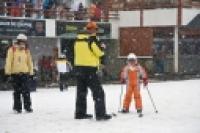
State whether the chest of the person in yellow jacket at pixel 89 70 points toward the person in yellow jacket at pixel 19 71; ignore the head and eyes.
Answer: no

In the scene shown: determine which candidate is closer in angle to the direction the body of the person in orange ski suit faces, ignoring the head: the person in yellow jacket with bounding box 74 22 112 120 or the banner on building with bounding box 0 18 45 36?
the person in yellow jacket

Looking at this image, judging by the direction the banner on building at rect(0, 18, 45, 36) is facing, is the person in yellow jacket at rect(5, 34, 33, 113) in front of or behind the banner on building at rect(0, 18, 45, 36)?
in front

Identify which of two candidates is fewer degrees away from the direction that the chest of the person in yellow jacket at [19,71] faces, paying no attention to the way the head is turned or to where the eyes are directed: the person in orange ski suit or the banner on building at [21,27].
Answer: the person in orange ski suit

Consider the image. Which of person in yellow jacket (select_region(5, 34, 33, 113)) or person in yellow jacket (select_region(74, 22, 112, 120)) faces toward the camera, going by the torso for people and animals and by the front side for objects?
person in yellow jacket (select_region(5, 34, 33, 113))

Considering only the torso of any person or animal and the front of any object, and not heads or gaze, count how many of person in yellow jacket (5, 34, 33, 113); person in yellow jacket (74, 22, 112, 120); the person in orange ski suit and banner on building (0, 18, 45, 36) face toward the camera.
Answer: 3

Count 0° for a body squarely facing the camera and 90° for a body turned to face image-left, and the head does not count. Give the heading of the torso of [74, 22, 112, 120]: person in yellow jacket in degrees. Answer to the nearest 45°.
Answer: approximately 225°

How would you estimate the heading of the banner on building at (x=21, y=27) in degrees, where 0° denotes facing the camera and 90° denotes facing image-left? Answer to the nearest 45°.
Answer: approximately 0°

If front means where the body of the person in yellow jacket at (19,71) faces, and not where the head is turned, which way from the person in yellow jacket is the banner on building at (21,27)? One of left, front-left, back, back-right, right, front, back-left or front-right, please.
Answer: back

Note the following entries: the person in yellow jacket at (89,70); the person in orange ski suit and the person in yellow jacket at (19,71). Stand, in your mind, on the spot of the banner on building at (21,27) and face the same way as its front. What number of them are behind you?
0

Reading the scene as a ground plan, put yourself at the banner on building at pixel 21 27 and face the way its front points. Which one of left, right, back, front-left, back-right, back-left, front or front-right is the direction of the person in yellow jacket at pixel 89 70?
front

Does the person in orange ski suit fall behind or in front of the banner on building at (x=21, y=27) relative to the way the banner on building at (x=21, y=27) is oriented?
in front

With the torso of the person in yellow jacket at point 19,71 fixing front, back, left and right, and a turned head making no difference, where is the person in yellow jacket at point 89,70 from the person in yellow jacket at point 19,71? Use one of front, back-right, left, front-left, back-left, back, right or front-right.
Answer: front-left

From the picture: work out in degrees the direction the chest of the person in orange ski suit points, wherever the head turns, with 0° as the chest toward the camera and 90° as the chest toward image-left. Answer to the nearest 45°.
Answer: approximately 0°

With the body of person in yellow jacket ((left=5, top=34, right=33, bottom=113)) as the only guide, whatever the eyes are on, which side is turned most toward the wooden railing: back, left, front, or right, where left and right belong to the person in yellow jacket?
back

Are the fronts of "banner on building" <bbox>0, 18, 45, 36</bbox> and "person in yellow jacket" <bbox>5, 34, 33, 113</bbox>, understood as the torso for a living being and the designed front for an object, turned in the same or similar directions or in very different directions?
same or similar directions

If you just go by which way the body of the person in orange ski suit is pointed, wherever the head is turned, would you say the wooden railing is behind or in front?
behind
